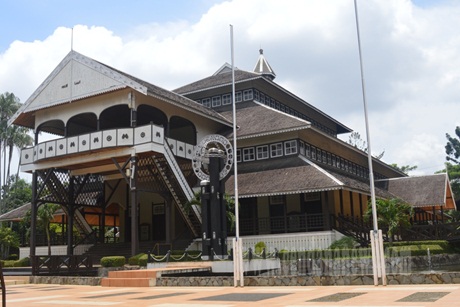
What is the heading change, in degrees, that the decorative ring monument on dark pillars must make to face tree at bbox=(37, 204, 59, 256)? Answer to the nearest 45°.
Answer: approximately 135° to its right

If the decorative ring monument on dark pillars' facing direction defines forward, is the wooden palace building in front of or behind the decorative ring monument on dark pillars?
behind

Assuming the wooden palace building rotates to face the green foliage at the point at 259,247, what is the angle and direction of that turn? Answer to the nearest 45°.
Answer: approximately 90° to its left

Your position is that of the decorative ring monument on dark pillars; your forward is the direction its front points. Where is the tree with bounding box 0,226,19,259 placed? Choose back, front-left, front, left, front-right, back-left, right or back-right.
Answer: back-right

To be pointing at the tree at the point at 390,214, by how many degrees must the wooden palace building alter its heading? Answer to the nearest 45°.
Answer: approximately 135° to its left

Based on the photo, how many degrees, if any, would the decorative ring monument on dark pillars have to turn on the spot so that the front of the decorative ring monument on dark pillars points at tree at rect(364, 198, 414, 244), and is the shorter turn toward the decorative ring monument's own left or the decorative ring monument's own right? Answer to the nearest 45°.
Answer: approximately 90° to the decorative ring monument's own left

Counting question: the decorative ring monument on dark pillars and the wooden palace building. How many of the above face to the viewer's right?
0

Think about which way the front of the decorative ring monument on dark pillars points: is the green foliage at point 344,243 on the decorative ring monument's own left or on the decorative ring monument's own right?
on the decorative ring monument's own left

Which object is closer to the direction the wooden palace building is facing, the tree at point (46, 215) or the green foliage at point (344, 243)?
the tree

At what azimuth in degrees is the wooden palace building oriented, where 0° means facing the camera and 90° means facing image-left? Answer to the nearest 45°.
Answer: approximately 45°

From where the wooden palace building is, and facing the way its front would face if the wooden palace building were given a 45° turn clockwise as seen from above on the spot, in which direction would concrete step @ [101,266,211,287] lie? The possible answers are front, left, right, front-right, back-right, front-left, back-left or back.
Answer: left

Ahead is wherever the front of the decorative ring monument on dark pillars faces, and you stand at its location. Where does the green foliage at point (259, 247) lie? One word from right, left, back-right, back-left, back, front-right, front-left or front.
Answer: back-left
